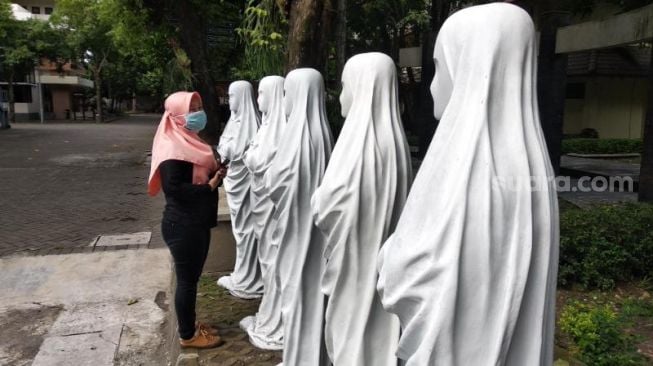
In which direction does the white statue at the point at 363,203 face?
to the viewer's left

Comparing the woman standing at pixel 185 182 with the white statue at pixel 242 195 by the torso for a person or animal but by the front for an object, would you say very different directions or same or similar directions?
very different directions

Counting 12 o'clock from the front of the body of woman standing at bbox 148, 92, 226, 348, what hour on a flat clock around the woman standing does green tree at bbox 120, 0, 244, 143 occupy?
The green tree is roughly at 9 o'clock from the woman standing.

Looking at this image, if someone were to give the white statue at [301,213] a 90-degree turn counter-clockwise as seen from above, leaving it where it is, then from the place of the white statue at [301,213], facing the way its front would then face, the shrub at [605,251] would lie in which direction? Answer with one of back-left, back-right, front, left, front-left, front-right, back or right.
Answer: back-left

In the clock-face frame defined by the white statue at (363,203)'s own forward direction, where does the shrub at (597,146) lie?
The shrub is roughly at 4 o'clock from the white statue.

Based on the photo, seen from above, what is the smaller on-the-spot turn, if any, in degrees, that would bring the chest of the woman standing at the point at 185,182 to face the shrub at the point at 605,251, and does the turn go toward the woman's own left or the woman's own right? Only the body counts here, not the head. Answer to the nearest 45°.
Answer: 0° — they already face it

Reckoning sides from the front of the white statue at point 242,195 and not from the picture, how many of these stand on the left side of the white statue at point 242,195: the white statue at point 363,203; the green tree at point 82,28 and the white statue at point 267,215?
2

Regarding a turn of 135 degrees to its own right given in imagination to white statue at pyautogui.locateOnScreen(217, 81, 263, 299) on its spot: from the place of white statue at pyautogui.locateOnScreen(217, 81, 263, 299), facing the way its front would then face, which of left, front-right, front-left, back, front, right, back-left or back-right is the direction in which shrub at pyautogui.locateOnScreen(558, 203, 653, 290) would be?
front-right

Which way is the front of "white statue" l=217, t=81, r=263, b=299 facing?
to the viewer's left

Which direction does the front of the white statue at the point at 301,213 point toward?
to the viewer's left

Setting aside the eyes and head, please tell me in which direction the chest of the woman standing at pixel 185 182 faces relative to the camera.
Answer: to the viewer's right

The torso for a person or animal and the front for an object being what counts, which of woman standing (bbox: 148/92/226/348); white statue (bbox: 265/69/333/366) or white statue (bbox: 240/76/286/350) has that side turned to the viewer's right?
the woman standing

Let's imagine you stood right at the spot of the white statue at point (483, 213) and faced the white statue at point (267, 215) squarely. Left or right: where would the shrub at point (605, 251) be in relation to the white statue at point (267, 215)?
right

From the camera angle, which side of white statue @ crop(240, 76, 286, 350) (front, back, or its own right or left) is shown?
left
